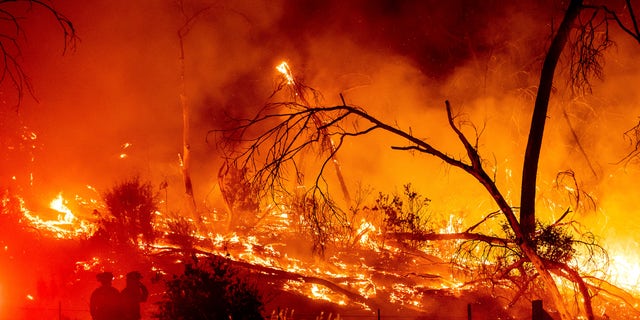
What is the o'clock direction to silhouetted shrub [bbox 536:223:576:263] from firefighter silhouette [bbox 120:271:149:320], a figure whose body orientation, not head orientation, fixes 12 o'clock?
The silhouetted shrub is roughly at 1 o'clock from the firefighter silhouette.

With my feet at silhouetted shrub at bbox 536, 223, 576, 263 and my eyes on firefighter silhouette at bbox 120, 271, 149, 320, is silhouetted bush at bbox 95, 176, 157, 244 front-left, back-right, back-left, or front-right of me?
front-right

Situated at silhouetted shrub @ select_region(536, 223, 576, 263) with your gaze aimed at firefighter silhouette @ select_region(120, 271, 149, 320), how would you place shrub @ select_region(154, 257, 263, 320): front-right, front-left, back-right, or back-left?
front-left

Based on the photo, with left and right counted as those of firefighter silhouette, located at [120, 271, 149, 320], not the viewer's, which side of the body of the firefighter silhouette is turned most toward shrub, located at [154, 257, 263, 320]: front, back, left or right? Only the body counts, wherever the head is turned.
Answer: right

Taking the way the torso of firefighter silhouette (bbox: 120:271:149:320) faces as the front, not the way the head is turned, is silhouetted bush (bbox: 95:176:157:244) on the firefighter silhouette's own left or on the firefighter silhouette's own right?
on the firefighter silhouette's own left
